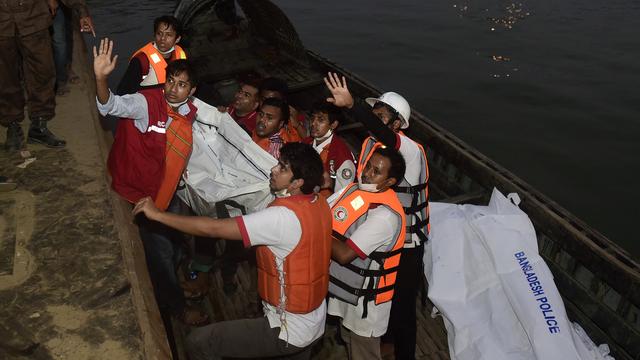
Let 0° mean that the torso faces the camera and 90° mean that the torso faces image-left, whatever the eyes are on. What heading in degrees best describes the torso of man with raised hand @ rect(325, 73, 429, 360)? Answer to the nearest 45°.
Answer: approximately 90°

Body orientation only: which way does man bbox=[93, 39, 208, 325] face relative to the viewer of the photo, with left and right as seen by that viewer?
facing the viewer and to the right of the viewer

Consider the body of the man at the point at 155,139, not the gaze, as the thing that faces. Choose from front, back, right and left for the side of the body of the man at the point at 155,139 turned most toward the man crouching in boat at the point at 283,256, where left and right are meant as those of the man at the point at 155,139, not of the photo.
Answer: front

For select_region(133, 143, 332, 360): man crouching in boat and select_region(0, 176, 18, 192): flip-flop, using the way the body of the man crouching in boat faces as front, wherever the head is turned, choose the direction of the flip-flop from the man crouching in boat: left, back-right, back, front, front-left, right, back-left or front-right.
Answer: front-right

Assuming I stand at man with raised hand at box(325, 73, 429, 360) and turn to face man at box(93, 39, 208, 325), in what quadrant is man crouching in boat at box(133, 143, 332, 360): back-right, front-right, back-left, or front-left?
front-left

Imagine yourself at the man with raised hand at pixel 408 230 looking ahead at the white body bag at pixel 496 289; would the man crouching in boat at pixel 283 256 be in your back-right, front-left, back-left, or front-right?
back-right

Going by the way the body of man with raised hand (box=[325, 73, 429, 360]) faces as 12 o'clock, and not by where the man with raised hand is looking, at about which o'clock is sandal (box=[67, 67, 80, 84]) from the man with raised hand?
The sandal is roughly at 1 o'clock from the man with raised hand.

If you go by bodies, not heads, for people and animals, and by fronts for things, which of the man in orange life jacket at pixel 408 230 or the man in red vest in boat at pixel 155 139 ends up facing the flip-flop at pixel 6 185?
the man in orange life jacket

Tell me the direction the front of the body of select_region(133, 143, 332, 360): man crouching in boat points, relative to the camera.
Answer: to the viewer's left
